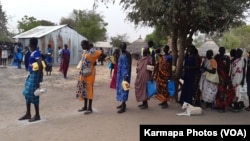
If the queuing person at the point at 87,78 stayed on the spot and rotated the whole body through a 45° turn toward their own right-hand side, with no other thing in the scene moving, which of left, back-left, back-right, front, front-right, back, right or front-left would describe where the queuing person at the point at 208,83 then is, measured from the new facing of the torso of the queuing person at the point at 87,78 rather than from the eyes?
back-right

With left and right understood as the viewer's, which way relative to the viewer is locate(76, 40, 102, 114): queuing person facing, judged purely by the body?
facing to the left of the viewer

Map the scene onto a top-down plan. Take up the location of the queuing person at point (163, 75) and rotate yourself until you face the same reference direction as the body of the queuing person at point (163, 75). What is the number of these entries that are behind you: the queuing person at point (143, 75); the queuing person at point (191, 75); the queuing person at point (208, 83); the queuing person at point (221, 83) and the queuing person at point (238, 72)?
4

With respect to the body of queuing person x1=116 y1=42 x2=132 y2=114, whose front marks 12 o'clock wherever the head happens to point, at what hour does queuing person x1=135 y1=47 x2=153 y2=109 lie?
queuing person x1=135 y1=47 x2=153 y2=109 is roughly at 5 o'clock from queuing person x1=116 y1=42 x2=132 y2=114.

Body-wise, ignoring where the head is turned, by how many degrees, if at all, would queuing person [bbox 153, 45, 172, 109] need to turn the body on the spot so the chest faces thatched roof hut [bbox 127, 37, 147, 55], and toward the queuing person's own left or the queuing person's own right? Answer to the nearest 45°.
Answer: approximately 90° to the queuing person's own right

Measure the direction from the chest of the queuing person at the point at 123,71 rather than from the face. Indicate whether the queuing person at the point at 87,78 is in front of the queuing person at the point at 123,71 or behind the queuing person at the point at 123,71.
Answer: in front

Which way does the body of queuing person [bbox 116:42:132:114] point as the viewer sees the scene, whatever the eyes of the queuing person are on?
to the viewer's left

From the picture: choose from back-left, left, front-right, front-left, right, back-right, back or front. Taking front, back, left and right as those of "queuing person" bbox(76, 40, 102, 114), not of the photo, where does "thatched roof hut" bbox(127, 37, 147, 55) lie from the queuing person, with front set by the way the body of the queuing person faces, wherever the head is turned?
right

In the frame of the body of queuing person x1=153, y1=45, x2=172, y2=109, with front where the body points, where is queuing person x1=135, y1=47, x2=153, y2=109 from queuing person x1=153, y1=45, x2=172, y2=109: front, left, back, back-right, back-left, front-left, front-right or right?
front-left

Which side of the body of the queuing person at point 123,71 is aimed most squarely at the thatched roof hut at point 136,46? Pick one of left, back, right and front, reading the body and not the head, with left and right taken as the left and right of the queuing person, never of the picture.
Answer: right

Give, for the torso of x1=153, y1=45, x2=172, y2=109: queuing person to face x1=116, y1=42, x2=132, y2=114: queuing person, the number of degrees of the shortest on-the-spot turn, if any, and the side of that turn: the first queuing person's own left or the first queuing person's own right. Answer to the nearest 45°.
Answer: approximately 45° to the first queuing person's own left

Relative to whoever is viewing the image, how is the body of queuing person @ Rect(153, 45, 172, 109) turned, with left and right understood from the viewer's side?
facing to the left of the viewer
